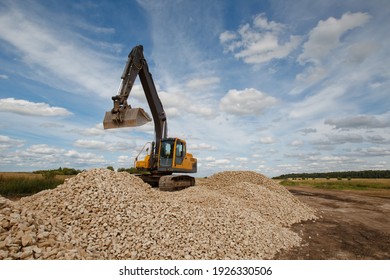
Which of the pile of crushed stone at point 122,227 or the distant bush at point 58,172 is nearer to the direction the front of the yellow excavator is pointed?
the pile of crushed stone

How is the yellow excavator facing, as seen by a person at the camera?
facing the viewer and to the left of the viewer

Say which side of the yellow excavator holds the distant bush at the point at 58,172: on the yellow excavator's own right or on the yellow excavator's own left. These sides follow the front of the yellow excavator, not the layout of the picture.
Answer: on the yellow excavator's own right
